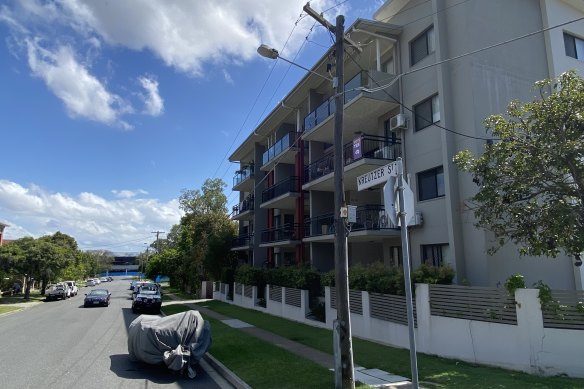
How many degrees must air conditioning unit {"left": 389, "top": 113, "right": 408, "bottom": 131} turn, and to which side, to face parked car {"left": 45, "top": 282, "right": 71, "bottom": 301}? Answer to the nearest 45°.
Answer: approximately 90° to its right

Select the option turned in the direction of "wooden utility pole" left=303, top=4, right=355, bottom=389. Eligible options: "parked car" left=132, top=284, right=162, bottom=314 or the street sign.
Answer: the parked car

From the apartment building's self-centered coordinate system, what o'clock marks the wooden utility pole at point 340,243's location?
The wooden utility pole is roughly at 11 o'clock from the apartment building.

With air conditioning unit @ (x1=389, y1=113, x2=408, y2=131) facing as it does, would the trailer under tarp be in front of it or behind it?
in front

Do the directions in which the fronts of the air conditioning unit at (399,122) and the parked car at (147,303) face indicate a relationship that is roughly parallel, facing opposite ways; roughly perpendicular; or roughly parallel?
roughly perpendicular

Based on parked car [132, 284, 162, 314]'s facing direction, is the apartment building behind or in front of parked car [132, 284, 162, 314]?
in front

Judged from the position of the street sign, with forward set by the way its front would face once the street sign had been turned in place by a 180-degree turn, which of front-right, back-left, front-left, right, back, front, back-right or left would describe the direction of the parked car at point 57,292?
left

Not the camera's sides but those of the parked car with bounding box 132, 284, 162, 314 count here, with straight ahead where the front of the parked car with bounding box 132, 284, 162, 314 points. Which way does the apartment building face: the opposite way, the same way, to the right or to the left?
to the right
